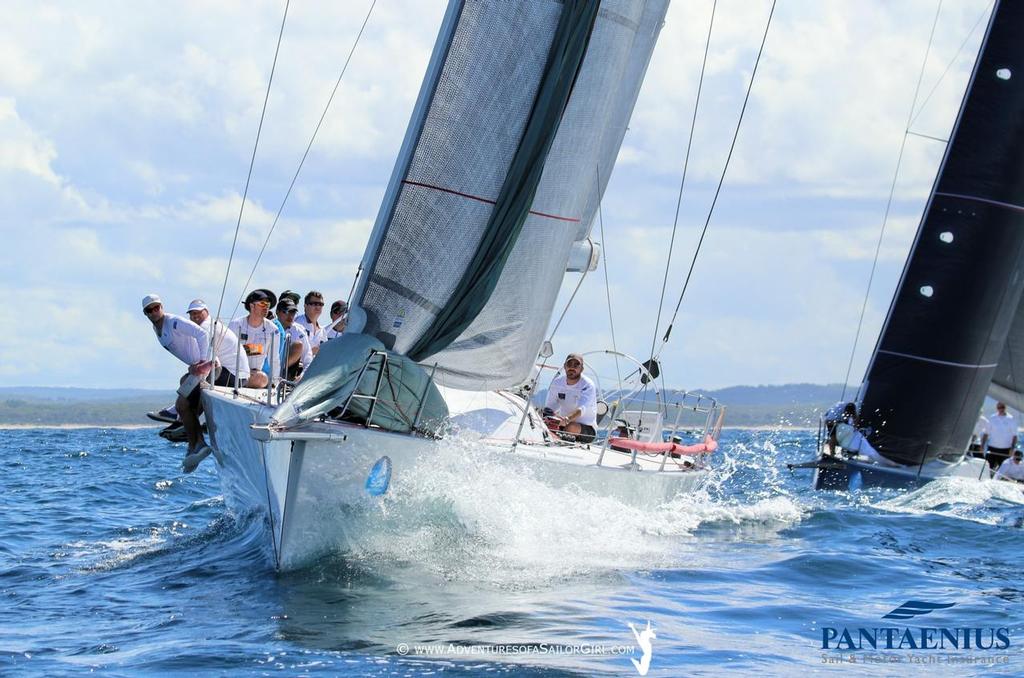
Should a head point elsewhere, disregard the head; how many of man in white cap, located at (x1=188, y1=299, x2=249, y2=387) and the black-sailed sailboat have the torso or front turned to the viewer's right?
0

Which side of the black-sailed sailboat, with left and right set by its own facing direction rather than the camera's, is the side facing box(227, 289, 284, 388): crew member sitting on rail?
front

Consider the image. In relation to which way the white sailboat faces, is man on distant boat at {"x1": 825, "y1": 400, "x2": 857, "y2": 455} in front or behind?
behind

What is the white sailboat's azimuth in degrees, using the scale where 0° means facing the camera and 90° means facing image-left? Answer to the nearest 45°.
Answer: approximately 45°

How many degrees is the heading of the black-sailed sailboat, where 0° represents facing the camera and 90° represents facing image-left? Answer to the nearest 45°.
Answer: approximately 45°

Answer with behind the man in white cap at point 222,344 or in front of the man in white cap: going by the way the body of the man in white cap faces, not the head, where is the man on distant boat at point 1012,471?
behind

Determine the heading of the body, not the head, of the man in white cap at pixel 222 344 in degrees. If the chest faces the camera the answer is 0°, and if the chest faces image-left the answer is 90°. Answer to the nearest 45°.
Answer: approximately 45°

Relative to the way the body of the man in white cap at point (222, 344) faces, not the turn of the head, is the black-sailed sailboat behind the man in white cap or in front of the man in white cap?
behind
